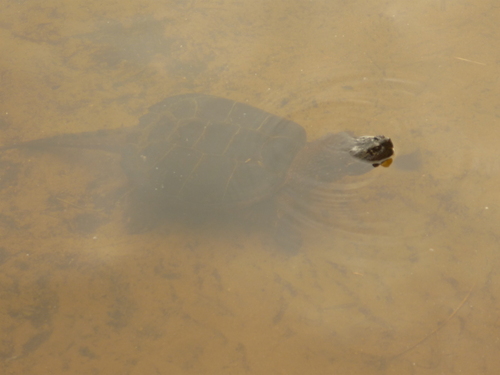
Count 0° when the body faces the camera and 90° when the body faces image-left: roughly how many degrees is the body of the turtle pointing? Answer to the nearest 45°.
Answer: approximately 270°
